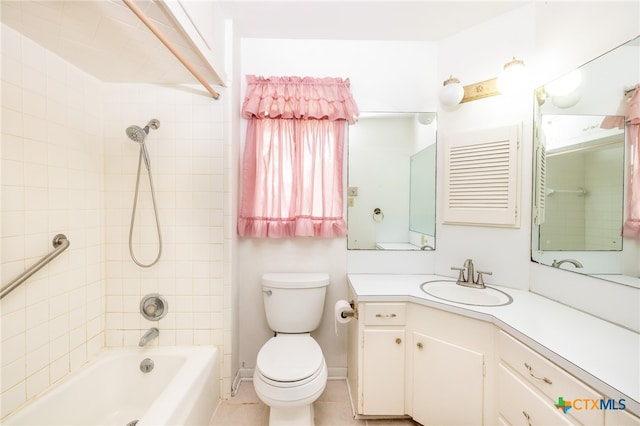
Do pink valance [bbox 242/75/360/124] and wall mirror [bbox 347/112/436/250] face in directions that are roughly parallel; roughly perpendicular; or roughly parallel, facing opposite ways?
roughly parallel

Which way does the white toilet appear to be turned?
toward the camera

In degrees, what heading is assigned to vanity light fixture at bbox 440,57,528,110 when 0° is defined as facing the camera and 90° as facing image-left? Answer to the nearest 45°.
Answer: approximately 45°

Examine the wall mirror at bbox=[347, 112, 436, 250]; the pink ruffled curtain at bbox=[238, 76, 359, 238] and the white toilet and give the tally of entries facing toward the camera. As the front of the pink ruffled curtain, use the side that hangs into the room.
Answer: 3

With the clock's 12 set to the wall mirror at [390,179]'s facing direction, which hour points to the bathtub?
The bathtub is roughly at 2 o'clock from the wall mirror.

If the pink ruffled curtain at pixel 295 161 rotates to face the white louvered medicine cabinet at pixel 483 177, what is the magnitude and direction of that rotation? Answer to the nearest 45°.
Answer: approximately 90° to its left

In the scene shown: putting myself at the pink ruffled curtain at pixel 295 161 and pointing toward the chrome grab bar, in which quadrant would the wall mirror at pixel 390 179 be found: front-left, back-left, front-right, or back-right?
back-left

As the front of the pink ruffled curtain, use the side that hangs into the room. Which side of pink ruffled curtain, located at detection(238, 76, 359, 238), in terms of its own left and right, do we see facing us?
front

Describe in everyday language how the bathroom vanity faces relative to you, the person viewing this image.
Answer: facing the viewer and to the left of the viewer

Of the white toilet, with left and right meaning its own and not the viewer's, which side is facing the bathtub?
right
